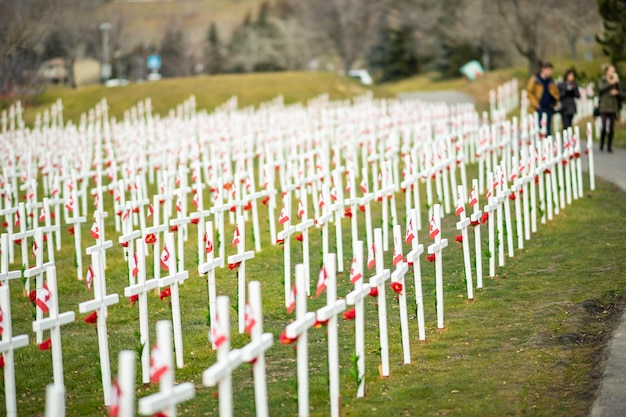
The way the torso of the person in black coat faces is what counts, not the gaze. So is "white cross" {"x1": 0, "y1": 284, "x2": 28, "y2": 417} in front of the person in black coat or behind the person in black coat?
in front

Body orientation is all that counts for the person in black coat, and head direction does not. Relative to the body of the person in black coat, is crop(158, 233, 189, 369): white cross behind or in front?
in front

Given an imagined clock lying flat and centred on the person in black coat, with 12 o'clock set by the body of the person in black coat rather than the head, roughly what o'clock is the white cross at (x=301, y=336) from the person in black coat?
The white cross is roughly at 12 o'clock from the person in black coat.

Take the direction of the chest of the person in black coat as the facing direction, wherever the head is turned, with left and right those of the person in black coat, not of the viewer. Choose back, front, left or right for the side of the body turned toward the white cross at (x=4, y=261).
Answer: front

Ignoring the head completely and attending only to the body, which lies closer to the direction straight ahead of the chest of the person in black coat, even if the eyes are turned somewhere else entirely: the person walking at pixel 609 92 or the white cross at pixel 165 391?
the white cross

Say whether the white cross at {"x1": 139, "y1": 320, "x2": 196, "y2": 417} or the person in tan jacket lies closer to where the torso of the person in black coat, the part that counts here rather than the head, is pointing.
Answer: the white cross

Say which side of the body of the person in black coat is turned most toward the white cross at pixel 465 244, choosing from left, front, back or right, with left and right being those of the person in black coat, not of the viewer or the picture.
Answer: front

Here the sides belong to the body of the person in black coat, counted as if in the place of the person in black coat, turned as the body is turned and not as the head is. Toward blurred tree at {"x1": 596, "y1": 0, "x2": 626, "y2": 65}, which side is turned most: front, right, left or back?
back

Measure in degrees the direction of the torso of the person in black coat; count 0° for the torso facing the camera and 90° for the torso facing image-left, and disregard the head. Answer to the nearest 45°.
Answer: approximately 0°

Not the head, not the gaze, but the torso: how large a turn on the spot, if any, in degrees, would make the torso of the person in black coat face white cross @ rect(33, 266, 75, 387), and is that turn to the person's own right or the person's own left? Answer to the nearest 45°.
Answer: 0° — they already face it

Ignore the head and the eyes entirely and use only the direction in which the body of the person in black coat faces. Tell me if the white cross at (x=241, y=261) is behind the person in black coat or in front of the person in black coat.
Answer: in front

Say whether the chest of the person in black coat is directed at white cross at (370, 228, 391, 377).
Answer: yes

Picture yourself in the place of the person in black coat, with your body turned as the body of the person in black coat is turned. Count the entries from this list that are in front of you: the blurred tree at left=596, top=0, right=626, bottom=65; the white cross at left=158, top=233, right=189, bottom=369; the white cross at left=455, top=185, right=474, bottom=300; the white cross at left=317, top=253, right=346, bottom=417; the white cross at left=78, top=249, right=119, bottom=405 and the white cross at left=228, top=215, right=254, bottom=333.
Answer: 5
